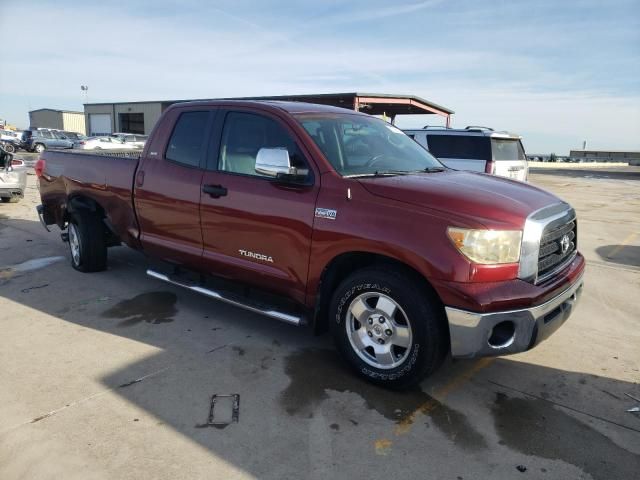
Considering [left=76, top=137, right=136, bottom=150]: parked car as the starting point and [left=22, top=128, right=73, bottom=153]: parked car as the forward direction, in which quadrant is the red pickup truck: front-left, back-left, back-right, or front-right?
back-left

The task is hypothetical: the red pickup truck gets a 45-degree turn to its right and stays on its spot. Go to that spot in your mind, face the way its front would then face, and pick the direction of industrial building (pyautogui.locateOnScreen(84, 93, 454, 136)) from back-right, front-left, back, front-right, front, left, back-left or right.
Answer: back

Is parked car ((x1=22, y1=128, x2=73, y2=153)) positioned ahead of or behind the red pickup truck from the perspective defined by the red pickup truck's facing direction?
behind

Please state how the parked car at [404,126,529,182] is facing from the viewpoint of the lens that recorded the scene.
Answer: facing away from the viewer and to the left of the viewer

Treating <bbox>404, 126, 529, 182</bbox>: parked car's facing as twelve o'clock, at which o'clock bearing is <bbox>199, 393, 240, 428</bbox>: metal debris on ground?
The metal debris on ground is roughly at 8 o'clock from the parked car.

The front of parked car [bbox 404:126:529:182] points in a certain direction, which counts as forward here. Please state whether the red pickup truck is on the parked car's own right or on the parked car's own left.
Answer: on the parked car's own left

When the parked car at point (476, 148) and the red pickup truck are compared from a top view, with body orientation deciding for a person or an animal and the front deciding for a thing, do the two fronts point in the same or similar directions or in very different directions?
very different directions

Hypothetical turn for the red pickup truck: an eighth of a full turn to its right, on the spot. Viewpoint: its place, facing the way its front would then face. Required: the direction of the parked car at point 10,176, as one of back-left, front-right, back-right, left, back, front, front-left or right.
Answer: back-right

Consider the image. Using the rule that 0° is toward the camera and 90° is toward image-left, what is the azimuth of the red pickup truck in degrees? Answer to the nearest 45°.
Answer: approximately 315°

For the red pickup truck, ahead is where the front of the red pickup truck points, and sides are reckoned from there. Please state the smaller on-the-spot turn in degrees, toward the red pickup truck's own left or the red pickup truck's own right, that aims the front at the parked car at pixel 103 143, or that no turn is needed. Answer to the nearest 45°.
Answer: approximately 180°

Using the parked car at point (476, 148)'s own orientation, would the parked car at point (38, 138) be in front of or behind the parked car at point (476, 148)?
in front

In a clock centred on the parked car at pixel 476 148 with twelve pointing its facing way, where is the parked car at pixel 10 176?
the parked car at pixel 10 176 is roughly at 10 o'clock from the parked car at pixel 476 148.

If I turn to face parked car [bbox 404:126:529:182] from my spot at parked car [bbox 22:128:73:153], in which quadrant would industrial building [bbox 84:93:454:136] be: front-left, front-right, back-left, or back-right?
front-left

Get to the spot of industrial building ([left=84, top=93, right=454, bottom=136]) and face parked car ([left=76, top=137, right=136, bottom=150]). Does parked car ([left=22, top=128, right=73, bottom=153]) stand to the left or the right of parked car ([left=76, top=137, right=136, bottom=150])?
right

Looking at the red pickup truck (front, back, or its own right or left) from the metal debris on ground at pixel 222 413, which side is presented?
right

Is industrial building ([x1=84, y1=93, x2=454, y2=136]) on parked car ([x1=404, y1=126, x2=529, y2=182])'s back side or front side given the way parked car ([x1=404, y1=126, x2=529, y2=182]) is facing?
on the front side
